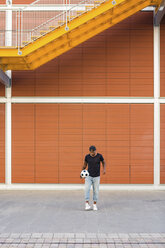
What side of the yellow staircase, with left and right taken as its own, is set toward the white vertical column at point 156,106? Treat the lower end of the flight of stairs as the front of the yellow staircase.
back

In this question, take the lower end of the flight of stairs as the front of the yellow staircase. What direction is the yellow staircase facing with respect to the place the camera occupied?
facing to the left of the viewer
